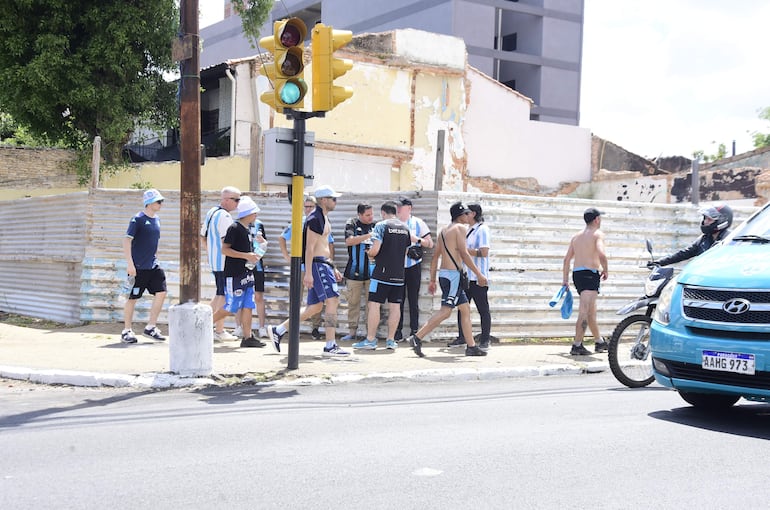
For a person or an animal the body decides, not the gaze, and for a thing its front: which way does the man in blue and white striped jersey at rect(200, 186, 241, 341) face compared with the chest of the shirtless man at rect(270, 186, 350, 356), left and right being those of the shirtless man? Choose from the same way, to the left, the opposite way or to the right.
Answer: the same way

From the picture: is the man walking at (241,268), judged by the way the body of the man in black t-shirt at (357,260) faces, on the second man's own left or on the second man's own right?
on the second man's own right

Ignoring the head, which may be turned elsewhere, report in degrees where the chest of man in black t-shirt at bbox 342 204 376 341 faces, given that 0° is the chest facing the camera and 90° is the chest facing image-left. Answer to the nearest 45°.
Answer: approximately 315°

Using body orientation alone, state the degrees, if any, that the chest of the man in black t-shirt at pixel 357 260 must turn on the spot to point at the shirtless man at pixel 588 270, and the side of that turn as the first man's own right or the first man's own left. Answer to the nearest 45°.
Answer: approximately 45° to the first man's own left

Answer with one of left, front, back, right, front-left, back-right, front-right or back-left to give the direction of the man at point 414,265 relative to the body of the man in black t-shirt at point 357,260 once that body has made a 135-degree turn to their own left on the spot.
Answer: right

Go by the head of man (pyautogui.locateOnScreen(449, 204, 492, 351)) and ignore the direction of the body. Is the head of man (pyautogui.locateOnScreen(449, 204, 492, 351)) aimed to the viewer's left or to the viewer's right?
to the viewer's left

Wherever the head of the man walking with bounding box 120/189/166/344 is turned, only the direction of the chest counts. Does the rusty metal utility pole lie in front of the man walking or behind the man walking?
in front

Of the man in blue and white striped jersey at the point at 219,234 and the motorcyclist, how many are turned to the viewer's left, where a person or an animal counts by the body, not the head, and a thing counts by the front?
1

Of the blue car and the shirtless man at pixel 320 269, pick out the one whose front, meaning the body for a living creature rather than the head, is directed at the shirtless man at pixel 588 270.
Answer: the shirtless man at pixel 320 269

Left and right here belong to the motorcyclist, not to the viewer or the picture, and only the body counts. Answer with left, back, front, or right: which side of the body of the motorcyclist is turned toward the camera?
left

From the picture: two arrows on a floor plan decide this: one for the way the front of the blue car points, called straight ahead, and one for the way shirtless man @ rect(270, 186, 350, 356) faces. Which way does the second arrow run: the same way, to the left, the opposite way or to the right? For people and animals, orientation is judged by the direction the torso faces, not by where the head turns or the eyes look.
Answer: the opposite way

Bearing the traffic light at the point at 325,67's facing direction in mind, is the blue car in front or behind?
in front

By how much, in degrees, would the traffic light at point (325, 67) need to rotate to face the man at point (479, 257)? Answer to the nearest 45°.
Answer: approximately 45° to its left

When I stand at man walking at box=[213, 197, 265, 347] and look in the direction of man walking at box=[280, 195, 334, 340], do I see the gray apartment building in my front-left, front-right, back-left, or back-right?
front-left
